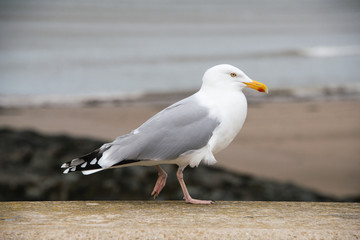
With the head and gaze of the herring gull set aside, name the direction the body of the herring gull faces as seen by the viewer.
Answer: to the viewer's right

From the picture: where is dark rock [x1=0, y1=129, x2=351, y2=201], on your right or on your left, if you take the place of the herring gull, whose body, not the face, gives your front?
on your left
